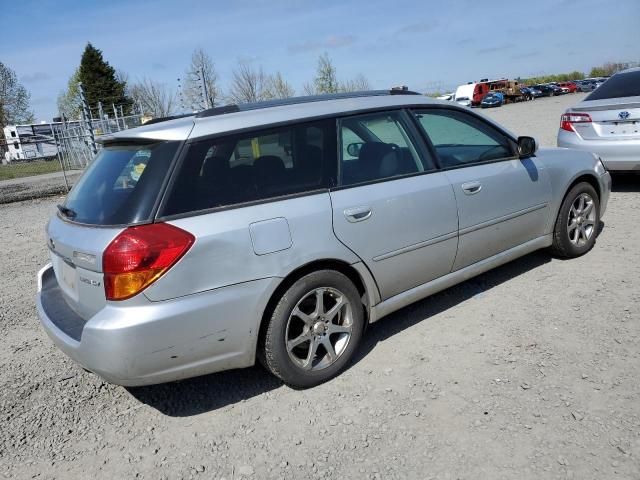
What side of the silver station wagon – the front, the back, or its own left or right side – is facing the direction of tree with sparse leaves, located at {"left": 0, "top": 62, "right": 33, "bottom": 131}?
left

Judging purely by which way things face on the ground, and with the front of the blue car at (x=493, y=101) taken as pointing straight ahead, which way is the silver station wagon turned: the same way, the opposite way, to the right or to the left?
the opposite way

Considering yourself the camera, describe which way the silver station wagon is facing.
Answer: facing away from the viewer and to the right of the viewer

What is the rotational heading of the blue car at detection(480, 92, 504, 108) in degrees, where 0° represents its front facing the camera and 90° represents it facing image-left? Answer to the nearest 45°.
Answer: approximately 45°

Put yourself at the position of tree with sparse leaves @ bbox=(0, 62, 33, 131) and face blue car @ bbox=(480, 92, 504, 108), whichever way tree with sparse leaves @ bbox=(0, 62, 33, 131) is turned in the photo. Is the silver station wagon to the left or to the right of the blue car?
right

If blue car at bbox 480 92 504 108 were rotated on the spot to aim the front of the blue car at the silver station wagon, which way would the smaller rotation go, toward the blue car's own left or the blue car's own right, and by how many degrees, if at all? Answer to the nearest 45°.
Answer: approximately 45° to the blue car's own left

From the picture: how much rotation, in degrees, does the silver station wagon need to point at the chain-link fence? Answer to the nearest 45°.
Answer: approximately 90° to its left
